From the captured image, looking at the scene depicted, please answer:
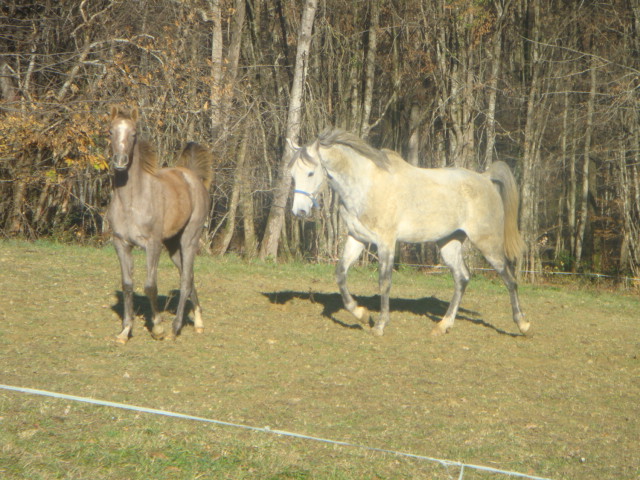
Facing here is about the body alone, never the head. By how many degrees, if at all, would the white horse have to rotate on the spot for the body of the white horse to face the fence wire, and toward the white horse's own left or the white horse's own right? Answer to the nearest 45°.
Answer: approximately 90° to the white horse's own left

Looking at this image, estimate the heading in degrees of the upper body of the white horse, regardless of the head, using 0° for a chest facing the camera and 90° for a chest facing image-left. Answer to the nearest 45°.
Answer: approximately 90°
